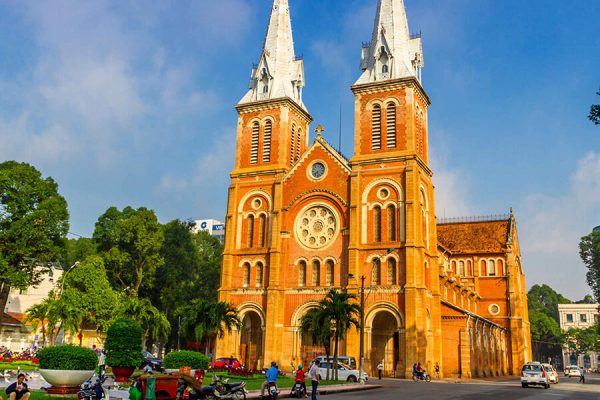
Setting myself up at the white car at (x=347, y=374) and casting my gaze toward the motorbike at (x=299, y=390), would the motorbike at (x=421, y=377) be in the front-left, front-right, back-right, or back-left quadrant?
back-left

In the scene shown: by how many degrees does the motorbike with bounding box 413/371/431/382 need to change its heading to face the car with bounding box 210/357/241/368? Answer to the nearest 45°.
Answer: approximately 180°

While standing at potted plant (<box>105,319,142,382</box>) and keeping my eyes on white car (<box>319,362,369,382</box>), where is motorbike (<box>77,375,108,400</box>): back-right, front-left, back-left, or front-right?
back-right

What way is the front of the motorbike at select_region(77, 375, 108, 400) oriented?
to the viewer's right

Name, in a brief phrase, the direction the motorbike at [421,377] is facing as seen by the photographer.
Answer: facing to the right of the viewer

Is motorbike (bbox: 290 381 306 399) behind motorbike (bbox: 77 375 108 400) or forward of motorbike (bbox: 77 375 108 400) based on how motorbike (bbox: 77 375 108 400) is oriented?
forward

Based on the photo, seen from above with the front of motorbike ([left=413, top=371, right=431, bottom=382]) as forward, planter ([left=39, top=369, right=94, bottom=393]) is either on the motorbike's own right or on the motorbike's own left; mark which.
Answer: on the motorbike's own right
